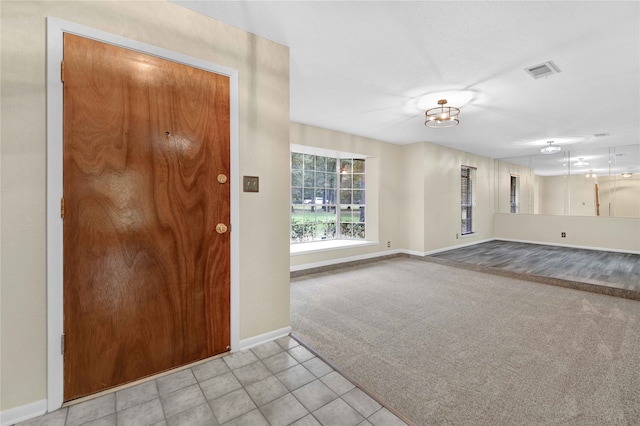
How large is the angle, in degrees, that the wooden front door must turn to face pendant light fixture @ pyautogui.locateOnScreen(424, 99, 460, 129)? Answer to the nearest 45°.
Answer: approximately 45° to its left

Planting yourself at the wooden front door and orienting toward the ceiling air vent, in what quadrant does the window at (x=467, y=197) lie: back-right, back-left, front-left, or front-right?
front-left

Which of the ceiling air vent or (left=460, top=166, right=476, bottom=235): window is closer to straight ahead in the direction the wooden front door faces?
the ceiling air vent

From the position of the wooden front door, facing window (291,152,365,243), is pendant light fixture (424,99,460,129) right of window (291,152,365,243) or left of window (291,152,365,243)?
right

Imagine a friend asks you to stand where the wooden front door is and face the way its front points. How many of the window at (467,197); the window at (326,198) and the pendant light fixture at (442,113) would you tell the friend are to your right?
0

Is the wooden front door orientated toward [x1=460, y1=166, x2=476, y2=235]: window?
no

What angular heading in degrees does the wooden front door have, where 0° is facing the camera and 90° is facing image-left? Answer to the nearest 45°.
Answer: approximately 315°

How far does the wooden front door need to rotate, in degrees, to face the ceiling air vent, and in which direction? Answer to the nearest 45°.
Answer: approximately 45° to its left

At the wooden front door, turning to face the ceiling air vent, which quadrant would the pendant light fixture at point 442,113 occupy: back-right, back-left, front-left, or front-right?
front-left

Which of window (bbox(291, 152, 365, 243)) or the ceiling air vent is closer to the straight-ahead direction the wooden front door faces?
the ceiling air vent

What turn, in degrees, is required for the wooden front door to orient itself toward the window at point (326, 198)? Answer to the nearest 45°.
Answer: approximately 90° to its left
